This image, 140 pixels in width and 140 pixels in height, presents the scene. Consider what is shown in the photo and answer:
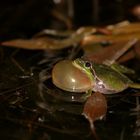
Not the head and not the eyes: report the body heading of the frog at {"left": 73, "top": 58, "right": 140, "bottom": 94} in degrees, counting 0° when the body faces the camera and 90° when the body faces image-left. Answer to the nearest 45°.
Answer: approximately 90°
